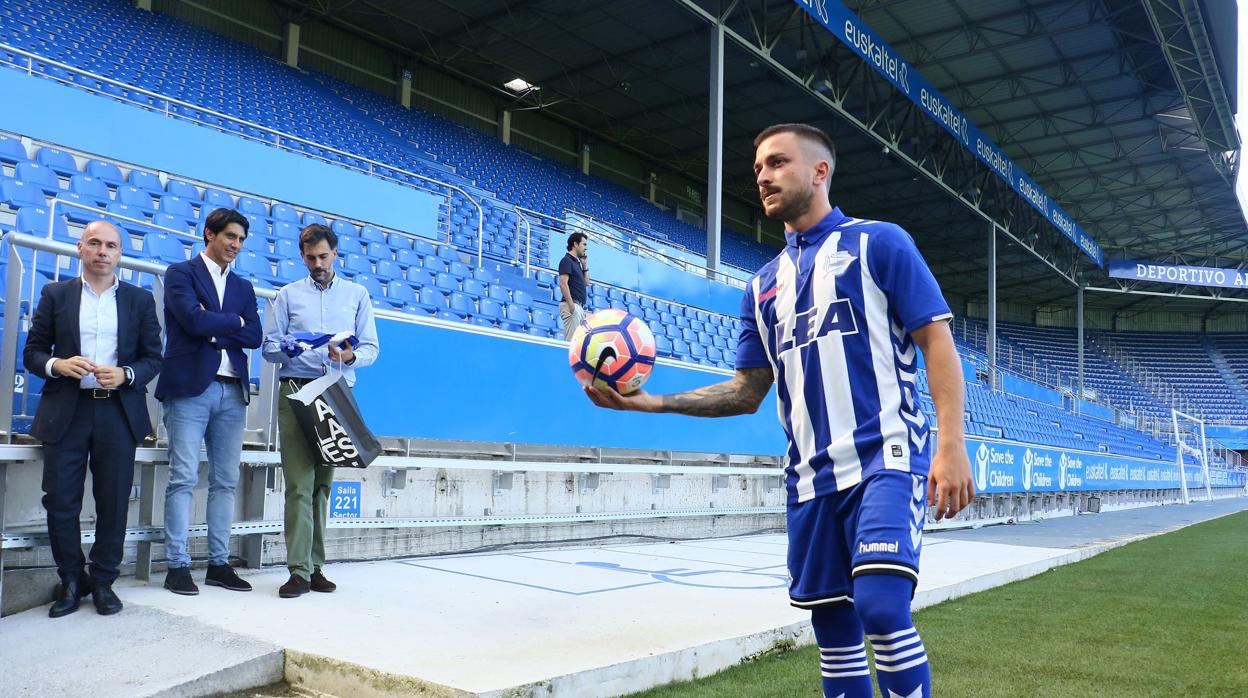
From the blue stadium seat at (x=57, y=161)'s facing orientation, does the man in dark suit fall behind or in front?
in front

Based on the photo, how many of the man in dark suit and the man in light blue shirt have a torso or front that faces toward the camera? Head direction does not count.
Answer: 2

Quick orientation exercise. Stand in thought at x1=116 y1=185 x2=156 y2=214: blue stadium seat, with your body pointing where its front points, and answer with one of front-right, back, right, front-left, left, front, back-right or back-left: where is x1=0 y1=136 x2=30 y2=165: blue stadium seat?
back-right

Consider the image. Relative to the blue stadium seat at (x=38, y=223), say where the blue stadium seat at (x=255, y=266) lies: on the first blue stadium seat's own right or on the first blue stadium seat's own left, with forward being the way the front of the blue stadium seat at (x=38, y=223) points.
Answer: on the first blue stadium seat's own left

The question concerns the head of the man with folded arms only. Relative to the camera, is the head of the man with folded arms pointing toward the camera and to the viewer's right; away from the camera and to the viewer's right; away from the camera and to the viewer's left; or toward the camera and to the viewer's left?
toward the camera and to the viewer's right

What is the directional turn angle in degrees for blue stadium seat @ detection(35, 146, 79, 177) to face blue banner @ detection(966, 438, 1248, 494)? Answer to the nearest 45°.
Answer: approximately 45° to its left

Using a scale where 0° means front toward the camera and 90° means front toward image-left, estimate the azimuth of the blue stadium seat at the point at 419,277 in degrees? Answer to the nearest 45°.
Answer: approximately 315°

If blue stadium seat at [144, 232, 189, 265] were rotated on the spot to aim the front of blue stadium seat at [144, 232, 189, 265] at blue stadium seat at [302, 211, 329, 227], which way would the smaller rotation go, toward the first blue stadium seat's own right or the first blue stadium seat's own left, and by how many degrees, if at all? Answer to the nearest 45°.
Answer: approximately 90° to the first blue stadium seat's own left
